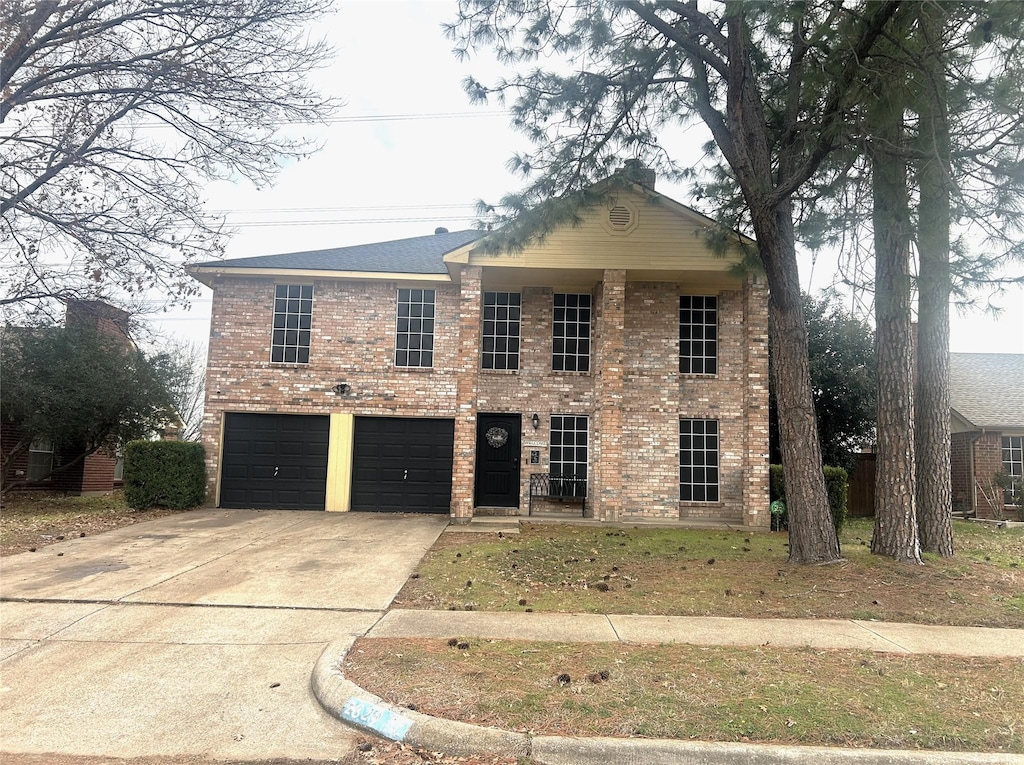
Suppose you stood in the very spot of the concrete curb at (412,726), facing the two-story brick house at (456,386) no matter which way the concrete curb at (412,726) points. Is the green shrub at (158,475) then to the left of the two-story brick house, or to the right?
left

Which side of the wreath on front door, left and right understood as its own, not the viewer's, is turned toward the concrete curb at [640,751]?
front

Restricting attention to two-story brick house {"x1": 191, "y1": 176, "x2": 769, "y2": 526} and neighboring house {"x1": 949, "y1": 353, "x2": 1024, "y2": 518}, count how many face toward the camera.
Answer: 2

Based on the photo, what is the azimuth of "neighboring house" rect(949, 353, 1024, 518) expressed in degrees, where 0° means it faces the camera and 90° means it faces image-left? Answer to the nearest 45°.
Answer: approximately 0°

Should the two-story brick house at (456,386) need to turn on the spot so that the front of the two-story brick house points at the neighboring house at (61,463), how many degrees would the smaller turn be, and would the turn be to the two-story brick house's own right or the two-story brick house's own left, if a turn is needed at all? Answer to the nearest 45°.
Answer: approximately 90° to the two-story brick house's own right

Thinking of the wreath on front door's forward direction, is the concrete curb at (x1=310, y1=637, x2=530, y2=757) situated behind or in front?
in front

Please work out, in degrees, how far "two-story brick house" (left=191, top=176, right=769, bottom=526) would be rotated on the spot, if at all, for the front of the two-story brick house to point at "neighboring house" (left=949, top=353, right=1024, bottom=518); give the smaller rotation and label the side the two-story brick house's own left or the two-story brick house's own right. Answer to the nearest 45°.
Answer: approximately 90° to the two-story brick house's own left

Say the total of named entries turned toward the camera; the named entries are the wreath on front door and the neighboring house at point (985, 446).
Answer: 2

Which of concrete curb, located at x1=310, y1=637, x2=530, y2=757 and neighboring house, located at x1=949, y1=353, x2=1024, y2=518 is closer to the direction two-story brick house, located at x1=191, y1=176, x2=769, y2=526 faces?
the concrete curb

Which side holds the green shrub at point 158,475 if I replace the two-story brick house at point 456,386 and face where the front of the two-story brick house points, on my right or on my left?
on my right

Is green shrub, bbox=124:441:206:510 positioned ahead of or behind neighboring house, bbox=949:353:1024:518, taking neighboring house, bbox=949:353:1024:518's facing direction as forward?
ahead

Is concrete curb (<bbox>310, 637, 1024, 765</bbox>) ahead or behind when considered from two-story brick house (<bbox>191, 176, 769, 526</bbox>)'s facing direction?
ahead

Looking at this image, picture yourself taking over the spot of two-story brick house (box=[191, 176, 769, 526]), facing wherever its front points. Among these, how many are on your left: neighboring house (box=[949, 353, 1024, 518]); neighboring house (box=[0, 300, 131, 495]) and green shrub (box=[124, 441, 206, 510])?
1
